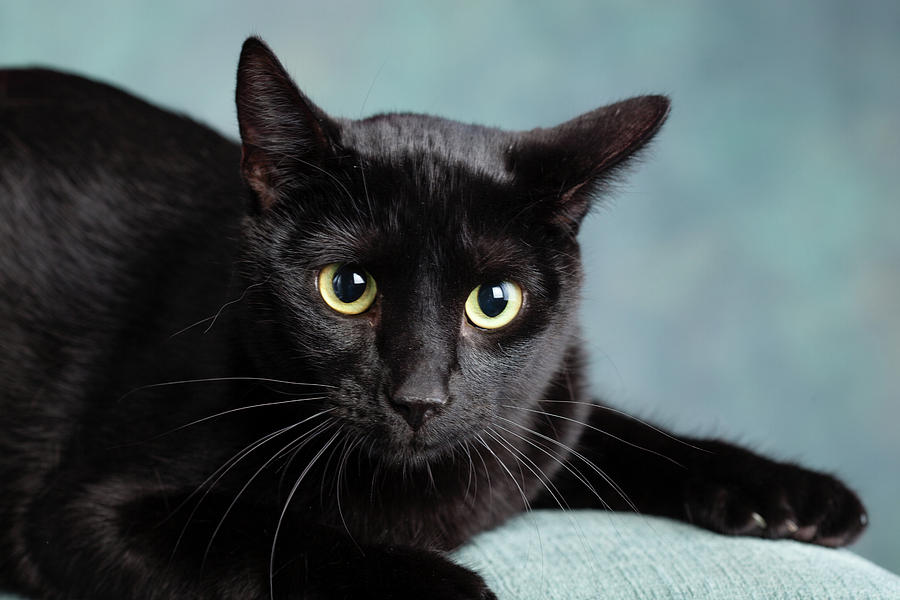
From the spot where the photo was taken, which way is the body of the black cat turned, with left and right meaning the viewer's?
facing the viewer and to the right of the viewer
